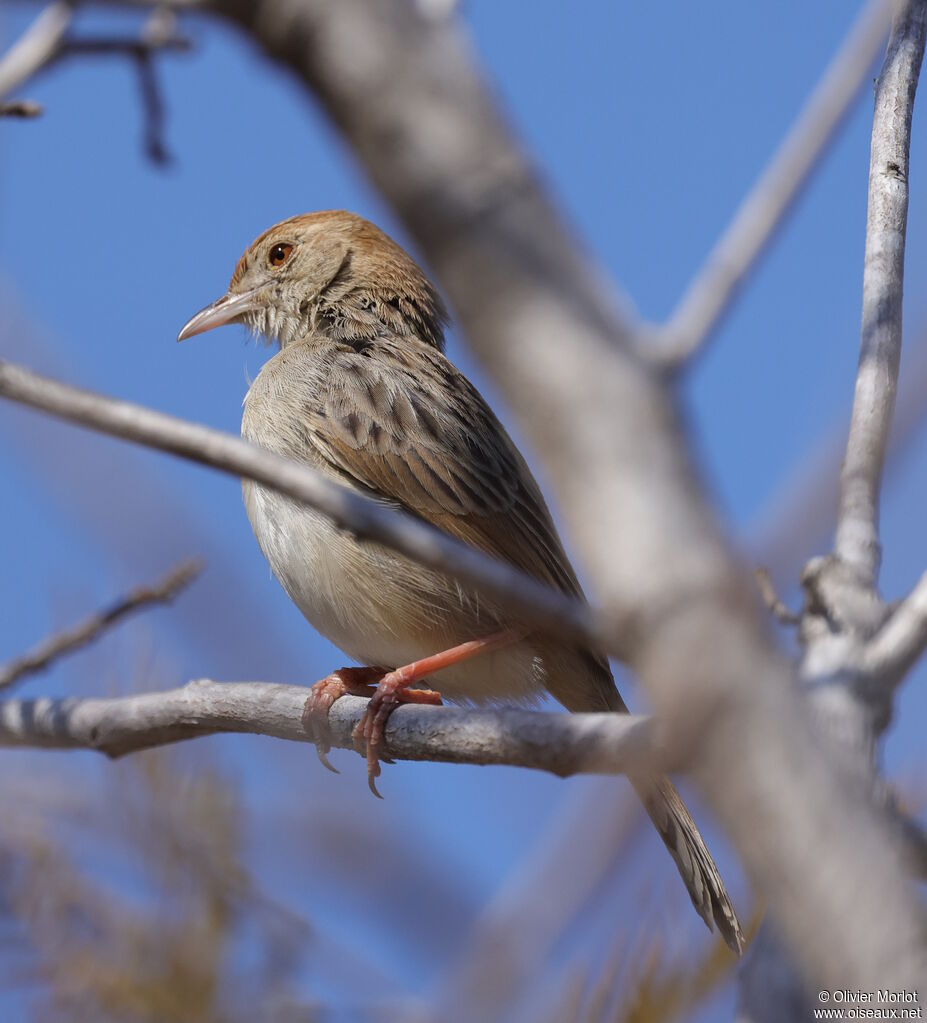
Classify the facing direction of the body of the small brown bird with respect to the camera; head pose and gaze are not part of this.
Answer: to the viewer's left

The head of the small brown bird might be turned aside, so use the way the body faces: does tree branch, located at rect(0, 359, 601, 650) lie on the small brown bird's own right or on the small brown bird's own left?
on the small brown bird's own left
